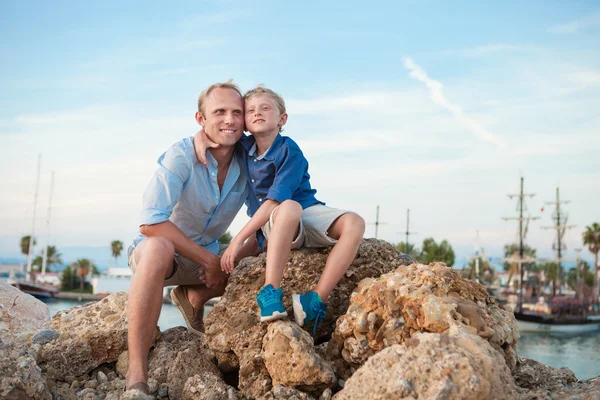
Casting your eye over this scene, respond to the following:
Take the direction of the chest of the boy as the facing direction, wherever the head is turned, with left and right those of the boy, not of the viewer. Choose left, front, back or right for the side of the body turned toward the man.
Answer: right

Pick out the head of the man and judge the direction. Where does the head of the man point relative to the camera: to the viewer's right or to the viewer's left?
to the viewer's right

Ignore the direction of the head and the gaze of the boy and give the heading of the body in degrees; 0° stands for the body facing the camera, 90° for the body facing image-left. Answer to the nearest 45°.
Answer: approximately 45°
